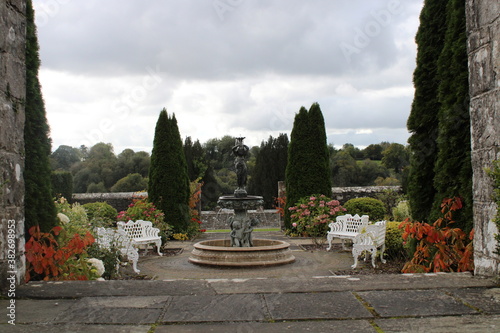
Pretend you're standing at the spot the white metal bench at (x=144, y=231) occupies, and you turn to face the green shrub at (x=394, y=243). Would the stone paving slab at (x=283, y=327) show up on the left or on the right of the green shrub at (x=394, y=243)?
right

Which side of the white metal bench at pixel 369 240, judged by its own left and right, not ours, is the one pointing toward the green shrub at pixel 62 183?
front

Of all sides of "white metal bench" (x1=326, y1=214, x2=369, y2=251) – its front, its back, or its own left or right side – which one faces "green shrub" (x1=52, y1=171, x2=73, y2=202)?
right

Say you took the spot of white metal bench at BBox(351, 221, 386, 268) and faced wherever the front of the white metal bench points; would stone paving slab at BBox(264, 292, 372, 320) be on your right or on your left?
on your left

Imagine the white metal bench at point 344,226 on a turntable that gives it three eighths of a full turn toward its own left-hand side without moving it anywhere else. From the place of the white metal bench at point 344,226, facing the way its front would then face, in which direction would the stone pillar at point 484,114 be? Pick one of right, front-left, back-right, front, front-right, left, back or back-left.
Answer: right

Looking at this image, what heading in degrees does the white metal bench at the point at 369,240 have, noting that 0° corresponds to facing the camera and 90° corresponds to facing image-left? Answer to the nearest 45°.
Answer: approximately 135°

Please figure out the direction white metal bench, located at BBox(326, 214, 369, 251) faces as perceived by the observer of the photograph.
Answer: facing the viewer and to the left of the viewer

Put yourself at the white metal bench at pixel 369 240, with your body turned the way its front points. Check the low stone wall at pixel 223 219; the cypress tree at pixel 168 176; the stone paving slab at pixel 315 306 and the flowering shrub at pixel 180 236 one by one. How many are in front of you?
3

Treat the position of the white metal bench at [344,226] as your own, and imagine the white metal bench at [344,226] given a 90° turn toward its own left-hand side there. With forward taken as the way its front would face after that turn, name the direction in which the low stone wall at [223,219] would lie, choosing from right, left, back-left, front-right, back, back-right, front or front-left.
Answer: back

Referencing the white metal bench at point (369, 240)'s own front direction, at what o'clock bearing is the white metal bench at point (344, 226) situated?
the white metal bench at point (344, 226) is roughly at 1 o'clock from the white metal bench at point (369, 240).

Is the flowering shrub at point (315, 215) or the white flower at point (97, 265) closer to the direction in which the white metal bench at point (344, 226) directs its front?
the white flower

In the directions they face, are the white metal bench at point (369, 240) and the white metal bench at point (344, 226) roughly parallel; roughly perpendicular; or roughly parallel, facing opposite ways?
roughly perpendicular
